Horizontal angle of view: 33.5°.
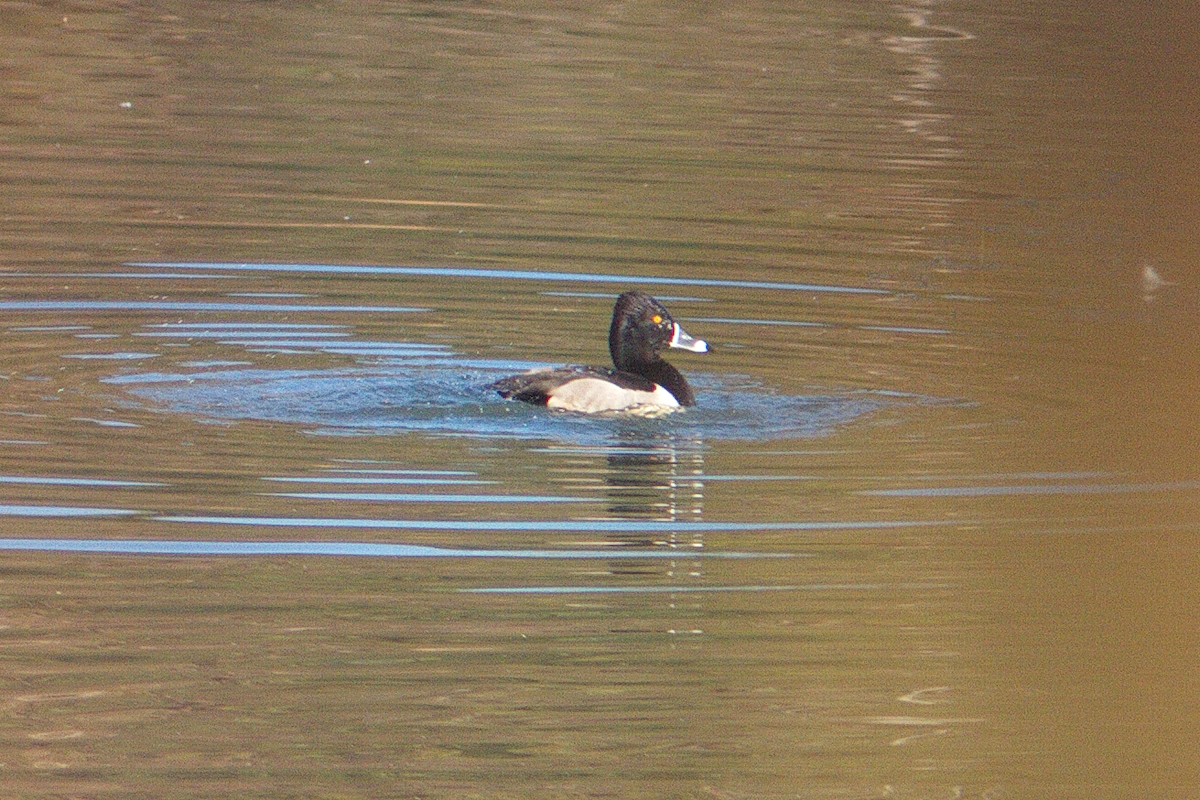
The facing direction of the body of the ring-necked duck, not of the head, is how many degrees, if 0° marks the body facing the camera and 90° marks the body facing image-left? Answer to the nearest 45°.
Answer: approximately 270°
